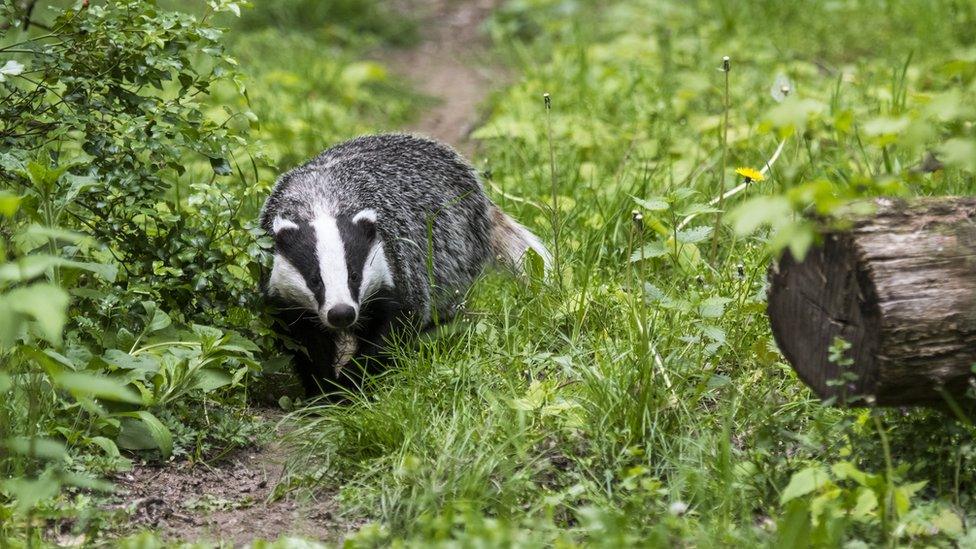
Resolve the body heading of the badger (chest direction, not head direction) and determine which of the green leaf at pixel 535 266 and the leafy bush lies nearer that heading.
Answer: the leafy bush

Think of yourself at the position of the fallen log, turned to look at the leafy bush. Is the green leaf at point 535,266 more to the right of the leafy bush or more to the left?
right

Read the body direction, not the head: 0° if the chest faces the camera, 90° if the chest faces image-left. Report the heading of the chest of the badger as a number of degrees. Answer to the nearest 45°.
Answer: approximately 45°

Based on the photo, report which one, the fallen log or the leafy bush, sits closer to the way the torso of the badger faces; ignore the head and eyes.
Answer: the leafy bush

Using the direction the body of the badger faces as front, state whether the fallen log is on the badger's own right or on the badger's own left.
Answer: on the badger's own left
